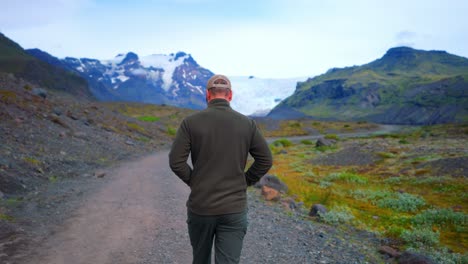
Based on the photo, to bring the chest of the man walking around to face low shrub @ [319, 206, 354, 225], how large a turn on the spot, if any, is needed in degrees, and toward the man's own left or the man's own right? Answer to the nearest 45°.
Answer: approximately 45° to the man's own right

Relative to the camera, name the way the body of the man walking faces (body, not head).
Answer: away from the camera

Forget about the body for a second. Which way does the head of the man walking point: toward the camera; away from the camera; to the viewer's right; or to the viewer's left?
away from the camera

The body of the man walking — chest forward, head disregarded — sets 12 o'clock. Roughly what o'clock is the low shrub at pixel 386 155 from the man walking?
The low shrub is roughly at 1 o'clock from the man walking.

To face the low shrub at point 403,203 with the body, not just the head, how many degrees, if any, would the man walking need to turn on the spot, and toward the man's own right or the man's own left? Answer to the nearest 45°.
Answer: approximately 45° to the man's own right

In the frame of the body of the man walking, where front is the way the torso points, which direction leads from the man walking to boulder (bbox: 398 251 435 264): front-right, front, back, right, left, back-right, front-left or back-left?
front-right
